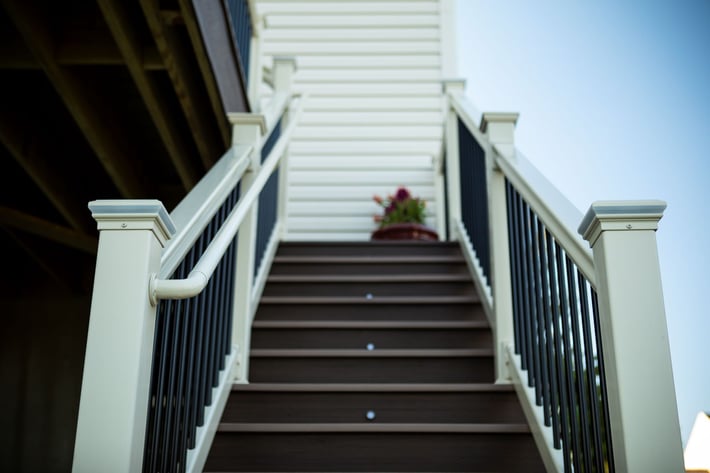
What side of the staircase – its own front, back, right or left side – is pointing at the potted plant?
back

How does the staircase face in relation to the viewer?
toward the camera

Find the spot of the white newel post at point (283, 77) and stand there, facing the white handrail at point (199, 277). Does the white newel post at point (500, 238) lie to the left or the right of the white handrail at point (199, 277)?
left

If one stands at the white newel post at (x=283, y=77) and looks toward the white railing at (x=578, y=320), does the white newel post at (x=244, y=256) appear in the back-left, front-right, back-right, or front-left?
front-right
